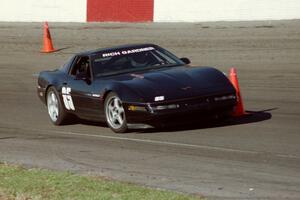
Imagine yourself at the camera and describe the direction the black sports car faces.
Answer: facing the viewer and to the right of the viewer

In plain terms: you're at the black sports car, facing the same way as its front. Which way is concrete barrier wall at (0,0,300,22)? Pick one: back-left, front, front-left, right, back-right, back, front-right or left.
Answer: back-left
